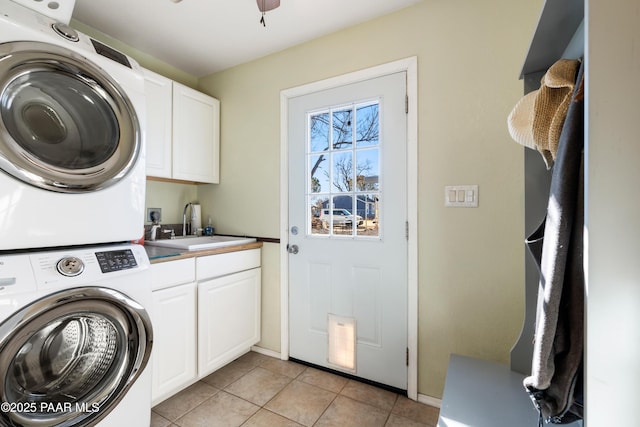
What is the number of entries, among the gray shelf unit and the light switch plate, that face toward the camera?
1

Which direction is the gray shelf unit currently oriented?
to the viewer's left

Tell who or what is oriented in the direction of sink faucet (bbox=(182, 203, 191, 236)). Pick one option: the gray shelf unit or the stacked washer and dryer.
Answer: the gray shelf unit

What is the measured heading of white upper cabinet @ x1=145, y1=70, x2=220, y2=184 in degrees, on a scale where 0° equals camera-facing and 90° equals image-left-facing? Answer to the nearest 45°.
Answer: approximately 315°

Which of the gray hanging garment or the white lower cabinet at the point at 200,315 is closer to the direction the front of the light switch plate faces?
the gray hanging garment

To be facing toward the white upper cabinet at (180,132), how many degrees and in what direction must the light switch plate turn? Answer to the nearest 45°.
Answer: approximately 90° to its right

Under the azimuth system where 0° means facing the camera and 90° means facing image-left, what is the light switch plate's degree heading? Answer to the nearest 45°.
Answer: approximately 0°

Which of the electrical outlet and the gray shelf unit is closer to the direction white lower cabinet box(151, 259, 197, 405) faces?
the gray shelf unit

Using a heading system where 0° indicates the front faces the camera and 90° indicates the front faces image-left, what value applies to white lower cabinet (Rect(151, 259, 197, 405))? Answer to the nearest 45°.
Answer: approximately 315°
